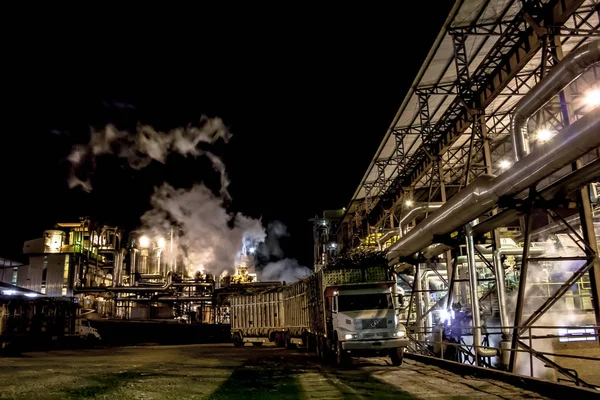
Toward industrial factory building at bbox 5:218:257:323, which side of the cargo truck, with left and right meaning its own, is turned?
back

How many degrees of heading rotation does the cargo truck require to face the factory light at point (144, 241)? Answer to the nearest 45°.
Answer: approximately 180°

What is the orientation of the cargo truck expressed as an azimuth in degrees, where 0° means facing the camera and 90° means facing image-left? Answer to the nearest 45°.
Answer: approximately 315°

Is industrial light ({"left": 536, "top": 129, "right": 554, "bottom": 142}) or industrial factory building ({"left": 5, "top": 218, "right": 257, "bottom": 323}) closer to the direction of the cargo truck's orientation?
the industrial light
